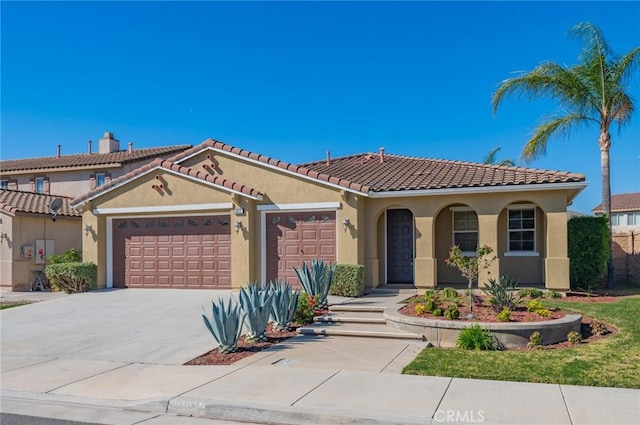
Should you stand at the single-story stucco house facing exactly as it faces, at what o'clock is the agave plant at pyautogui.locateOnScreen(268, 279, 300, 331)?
The agave plant is roughly at 12 o'clock from the single-story stucco house.

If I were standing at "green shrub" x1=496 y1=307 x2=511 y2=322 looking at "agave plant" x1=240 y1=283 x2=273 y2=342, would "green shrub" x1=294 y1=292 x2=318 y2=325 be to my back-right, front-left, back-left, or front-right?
front-right

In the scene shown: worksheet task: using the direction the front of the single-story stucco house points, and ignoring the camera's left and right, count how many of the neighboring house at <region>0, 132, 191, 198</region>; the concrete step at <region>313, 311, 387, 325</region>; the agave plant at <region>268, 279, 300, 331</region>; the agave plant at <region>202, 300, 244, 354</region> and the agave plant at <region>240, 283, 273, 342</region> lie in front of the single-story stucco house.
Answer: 4

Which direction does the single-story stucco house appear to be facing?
toward the camera

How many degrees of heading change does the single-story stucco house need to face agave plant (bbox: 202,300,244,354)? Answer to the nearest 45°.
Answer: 0° — it already faces it

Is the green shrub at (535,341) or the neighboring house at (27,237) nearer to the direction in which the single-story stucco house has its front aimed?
the green shrub

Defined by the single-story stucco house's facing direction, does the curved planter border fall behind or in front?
in front

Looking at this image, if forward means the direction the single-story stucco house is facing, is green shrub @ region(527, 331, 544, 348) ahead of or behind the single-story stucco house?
ahead

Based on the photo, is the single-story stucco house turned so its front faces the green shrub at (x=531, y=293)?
no

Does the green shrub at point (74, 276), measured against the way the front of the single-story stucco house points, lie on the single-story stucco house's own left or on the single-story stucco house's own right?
on the single-story stucco house's own right

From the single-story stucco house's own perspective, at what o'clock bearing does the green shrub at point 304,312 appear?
The green shrub is roughly at 12 o'clock from the single-story stucco house.

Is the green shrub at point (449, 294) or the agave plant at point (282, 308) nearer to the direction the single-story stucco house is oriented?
the agave plant

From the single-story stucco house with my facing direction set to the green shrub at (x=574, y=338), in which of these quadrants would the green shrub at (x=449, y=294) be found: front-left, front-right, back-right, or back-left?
front-left

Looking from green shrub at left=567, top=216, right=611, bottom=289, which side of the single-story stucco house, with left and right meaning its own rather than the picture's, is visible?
left

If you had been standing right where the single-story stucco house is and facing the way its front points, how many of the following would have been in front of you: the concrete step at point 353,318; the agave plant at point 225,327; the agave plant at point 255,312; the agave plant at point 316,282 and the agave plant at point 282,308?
5

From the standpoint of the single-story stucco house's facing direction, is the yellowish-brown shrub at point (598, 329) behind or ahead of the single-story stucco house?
ahead
